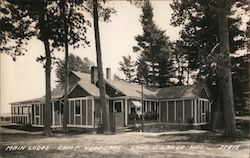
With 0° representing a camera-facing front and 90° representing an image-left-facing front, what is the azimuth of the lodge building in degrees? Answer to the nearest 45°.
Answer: approximately 0°
